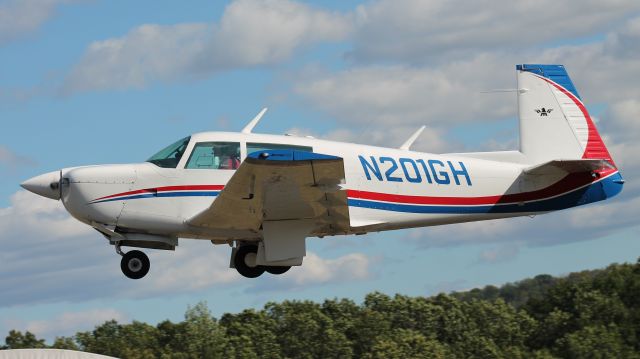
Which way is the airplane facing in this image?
to the viewer's left
